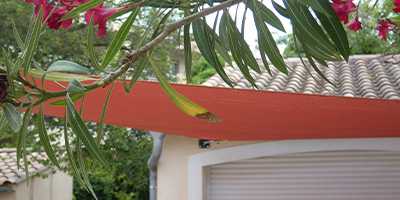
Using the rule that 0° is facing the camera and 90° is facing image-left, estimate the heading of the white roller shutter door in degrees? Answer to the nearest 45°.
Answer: approximately 0°

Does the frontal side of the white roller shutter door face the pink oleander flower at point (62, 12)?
yes

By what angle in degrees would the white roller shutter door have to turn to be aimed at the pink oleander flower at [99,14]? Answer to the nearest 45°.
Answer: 0° — it already faces it

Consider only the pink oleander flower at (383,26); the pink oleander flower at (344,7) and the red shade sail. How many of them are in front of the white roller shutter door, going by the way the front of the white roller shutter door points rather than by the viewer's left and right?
3

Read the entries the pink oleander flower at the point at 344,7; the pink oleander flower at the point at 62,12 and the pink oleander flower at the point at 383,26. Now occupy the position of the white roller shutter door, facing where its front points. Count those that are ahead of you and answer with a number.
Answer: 3

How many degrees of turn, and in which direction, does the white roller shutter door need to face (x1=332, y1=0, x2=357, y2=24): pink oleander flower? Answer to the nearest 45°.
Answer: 0° — it already faces it
